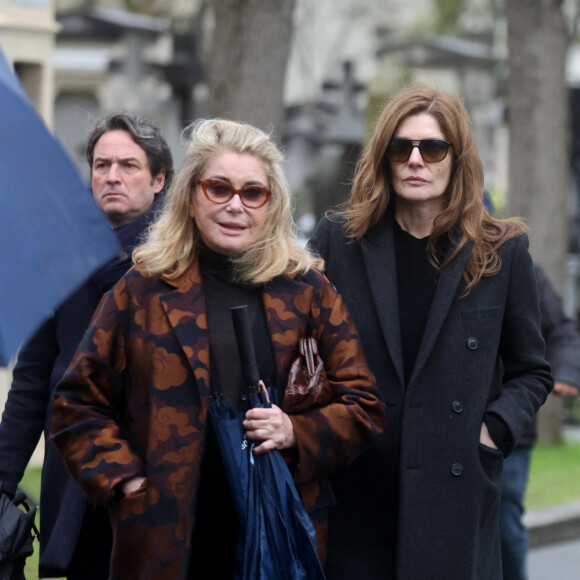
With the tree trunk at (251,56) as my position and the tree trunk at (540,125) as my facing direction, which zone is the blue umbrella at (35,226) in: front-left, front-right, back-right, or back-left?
back-right

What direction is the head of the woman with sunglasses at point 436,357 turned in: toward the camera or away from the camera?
toward the camera

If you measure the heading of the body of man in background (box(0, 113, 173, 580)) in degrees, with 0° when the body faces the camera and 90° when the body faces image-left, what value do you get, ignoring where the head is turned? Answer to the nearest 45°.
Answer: approximately 45°

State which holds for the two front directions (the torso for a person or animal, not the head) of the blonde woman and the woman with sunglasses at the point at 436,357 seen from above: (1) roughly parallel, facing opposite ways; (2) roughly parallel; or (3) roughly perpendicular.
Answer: roughly parallel

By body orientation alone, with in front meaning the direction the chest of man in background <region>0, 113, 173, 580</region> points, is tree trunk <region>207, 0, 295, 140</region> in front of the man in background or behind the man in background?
behind

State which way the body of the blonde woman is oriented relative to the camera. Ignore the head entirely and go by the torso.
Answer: toward the camera

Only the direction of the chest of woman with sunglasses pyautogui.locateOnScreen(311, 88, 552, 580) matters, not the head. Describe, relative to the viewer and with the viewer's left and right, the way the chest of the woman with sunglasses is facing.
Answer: facing the viewer

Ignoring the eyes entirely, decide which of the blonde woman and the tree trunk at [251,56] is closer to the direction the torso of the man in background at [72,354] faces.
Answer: the blonde woman
